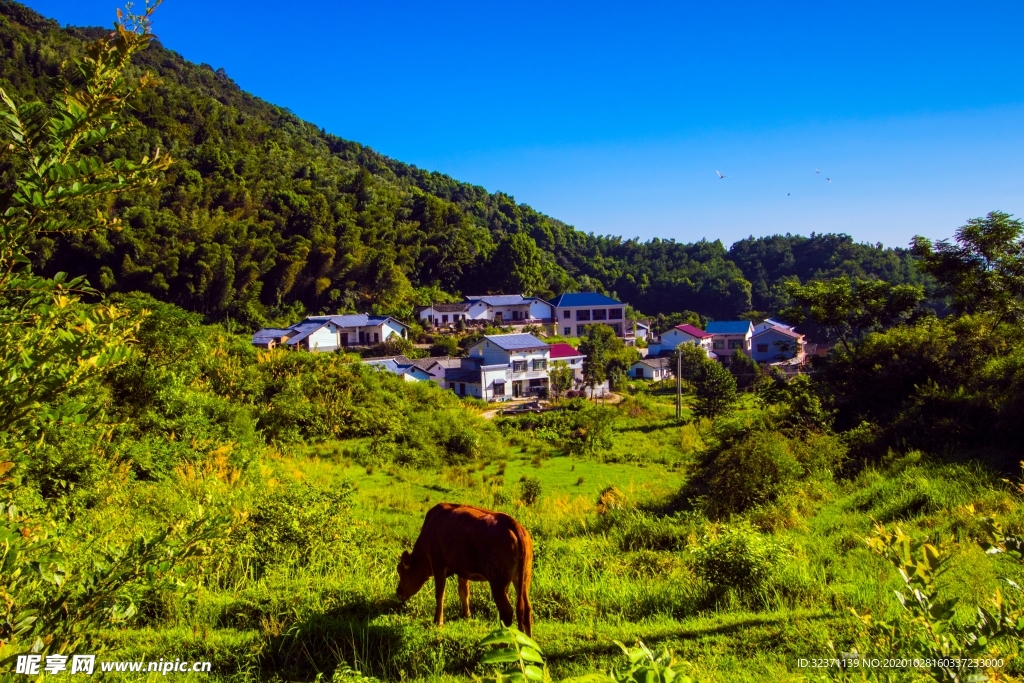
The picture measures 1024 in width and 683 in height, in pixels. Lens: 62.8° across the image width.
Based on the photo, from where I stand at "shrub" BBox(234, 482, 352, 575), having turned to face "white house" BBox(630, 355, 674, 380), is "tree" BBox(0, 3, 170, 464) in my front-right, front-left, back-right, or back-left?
back-right

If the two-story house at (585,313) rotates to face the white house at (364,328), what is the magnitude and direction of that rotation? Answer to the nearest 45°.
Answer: approximately 45° to its right

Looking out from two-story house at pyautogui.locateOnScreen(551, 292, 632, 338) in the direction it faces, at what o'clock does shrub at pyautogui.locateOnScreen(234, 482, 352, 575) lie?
The shrub is roughly at 12 o'clock from the two-story house.

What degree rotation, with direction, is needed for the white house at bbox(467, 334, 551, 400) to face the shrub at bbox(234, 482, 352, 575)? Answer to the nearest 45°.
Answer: approximately 45° to its right

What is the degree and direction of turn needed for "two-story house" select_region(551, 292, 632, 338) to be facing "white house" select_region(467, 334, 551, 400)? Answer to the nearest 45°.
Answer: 0° — it already faces it

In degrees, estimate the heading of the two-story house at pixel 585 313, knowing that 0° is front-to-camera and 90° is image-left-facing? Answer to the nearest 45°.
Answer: approximately 0°

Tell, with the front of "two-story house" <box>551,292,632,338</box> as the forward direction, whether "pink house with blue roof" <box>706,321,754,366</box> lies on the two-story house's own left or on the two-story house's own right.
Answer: on the two-story house's own left

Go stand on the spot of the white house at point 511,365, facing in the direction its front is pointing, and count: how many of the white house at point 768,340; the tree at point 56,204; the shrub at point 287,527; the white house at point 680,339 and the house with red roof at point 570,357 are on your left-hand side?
3

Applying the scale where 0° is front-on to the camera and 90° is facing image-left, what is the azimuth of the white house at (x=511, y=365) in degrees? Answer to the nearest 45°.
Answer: approximately 315°

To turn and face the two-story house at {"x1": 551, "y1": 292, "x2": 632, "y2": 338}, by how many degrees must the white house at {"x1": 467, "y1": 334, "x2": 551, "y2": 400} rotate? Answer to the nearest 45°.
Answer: approximately 135° to its left
